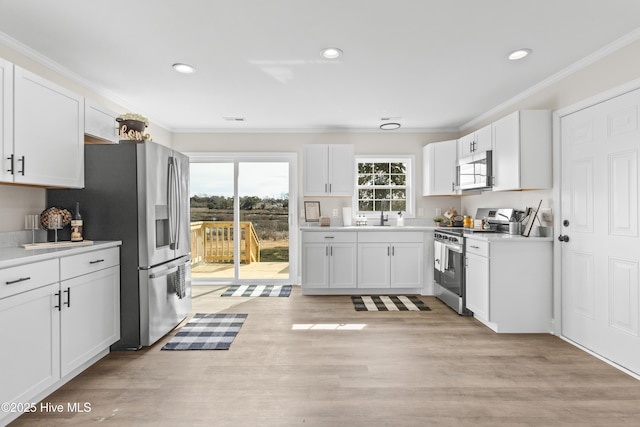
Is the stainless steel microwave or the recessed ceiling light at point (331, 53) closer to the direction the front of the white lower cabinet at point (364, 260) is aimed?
the recessed ceiling light

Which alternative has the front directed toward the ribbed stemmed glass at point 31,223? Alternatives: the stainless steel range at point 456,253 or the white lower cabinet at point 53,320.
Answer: the stainless steel range

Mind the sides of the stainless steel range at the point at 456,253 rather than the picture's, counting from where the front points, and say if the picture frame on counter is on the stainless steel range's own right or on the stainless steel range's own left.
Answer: on the stainless steel range's own right

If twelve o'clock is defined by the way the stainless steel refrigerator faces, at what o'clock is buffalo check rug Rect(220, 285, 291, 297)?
The buffalo check rug is roughly at 9 o'clock from the stainless steel refrigerator.

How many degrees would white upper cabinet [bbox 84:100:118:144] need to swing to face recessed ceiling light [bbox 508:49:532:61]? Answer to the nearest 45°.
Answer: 0° — it already faces it

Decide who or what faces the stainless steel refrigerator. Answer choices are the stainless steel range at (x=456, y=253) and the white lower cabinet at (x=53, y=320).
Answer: the stainless steel range

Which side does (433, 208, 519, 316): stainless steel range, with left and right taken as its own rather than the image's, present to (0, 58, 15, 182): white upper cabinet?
front

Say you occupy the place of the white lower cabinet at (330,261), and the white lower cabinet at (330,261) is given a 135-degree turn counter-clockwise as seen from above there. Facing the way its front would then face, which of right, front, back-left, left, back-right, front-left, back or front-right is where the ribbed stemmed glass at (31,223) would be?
back

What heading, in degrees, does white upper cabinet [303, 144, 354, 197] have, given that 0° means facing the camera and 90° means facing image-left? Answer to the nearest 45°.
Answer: approximately 0°

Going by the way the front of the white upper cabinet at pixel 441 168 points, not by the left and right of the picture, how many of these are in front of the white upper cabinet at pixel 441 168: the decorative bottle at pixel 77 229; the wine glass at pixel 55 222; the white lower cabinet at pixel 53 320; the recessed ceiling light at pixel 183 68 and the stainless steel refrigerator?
5

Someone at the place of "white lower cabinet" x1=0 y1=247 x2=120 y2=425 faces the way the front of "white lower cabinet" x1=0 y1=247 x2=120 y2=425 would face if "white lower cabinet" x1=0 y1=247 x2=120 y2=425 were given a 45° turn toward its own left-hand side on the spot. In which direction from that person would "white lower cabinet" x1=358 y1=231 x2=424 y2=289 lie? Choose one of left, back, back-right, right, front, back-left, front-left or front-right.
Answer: front

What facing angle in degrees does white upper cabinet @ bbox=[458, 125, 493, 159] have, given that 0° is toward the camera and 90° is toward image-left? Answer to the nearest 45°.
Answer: approximately 45°

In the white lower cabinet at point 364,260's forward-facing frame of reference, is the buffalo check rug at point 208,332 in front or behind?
in front

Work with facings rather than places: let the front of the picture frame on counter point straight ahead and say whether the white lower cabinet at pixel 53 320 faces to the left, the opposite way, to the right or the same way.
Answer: to the left

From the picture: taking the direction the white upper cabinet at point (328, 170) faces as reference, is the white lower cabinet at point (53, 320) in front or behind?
in front

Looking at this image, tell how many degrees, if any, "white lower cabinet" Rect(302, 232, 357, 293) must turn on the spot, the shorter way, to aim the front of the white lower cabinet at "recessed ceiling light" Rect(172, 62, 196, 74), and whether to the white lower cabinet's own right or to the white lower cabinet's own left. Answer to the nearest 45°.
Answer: approximately 45° to the white lower cabinet's own right

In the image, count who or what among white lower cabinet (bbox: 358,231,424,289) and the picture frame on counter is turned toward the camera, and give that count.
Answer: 2

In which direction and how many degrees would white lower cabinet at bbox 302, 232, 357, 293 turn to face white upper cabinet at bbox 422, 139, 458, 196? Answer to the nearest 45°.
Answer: approximately 90° to its left

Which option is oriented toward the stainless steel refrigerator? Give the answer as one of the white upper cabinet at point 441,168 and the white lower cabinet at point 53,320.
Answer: the white upper cabinet
